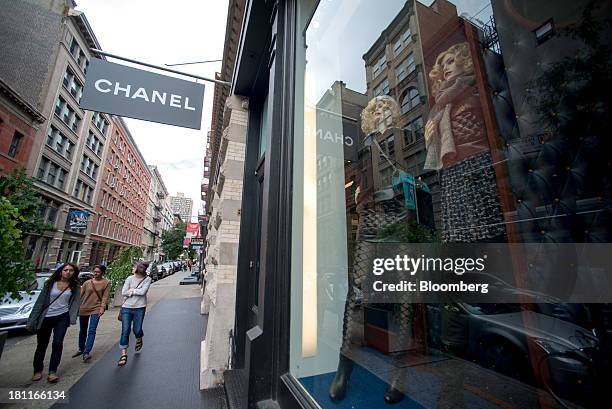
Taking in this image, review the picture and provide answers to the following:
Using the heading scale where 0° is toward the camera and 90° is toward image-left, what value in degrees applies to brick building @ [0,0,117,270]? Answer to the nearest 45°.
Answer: approximately 315°

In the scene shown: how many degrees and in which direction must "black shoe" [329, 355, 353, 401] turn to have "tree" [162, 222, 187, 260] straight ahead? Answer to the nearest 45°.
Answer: approximately 90° to its right

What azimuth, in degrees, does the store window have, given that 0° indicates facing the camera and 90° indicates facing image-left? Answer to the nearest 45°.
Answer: approximately 45°

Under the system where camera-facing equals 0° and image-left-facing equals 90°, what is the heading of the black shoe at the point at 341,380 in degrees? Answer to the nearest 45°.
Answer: approximately 45°

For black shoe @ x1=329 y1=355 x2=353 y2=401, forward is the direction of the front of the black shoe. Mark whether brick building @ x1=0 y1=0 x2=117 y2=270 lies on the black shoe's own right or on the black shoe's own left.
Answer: on the black shoe's own right

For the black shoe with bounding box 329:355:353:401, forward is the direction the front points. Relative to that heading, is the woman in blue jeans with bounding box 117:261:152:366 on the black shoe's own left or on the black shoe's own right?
on the black shoe's own right

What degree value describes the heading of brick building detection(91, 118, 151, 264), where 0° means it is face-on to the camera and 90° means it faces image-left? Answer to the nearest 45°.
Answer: approximately 315°

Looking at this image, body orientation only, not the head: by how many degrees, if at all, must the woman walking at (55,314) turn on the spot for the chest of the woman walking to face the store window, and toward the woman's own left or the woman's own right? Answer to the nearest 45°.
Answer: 0° — they already face it

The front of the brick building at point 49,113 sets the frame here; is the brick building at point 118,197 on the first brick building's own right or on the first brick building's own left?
on the first brick building's own left

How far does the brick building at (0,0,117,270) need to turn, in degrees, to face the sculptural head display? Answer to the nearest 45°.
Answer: approximately 45° to its right
